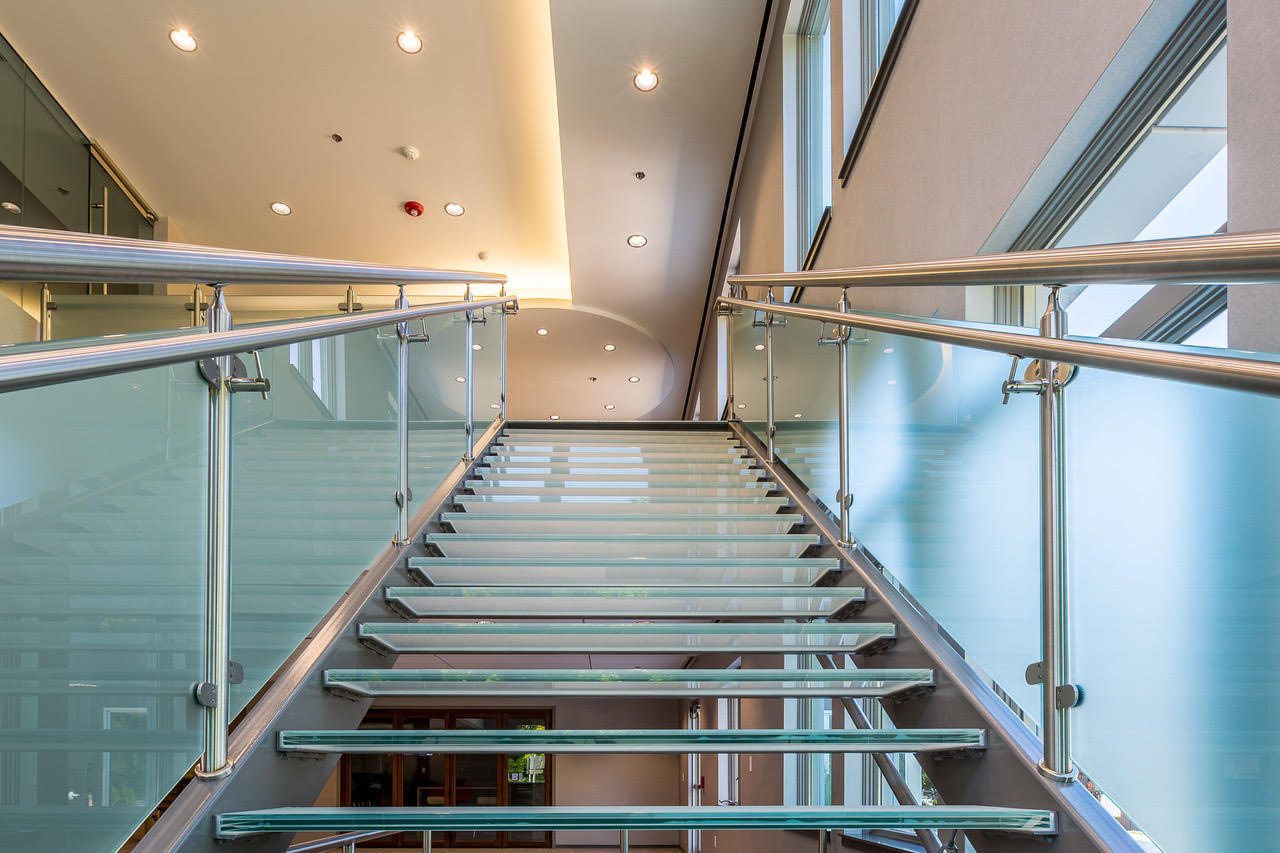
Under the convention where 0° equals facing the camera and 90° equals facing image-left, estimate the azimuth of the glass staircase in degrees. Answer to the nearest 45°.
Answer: approximately 0°

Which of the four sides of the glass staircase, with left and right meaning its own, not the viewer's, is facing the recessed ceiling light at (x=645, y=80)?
back

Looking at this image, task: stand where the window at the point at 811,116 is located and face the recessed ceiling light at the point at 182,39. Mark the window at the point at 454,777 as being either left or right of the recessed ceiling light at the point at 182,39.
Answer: right

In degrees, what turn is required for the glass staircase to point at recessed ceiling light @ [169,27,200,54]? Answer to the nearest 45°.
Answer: approximately 135° to its right

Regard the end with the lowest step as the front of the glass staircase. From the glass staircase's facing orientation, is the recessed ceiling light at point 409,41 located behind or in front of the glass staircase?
behind

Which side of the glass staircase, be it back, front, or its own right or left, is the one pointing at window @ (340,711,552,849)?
back
